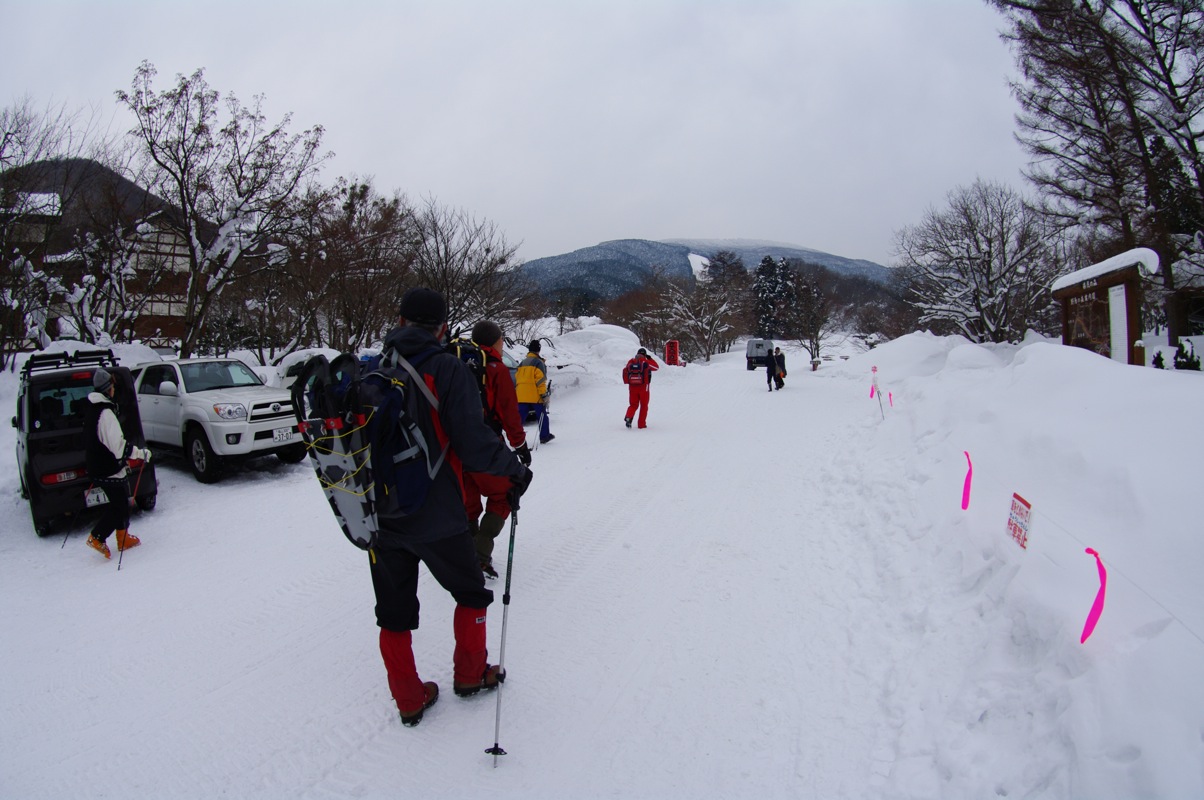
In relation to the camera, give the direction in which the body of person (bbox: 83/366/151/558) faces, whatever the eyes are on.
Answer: to the viewer's right

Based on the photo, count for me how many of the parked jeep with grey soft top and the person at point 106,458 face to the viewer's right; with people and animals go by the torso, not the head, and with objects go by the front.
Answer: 1

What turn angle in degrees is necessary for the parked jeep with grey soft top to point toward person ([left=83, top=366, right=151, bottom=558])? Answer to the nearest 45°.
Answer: approximately 180°

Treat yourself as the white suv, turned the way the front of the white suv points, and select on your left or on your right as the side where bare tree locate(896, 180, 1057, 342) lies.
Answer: on your left

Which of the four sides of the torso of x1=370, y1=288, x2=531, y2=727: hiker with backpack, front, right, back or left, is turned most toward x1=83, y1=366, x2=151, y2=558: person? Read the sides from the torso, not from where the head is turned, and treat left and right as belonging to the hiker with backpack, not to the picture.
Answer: left

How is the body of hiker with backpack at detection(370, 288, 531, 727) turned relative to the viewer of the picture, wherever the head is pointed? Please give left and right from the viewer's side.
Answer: facing away from the viewer and to the right of the viewer

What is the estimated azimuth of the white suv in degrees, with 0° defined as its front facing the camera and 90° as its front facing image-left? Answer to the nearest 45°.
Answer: approximately 315°

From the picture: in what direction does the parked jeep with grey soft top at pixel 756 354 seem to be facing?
away from the camera

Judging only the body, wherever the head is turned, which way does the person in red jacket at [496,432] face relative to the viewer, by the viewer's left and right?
facing away from the viewer and to the right of the viewer
